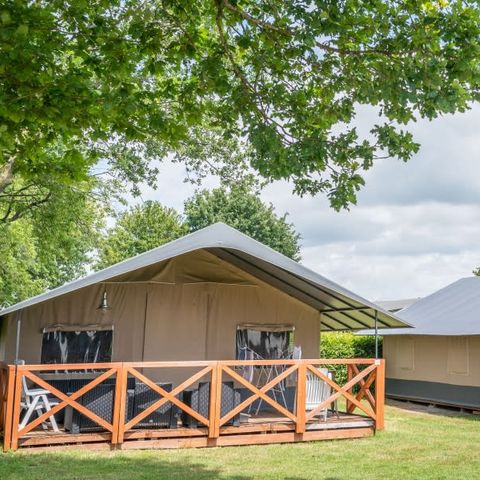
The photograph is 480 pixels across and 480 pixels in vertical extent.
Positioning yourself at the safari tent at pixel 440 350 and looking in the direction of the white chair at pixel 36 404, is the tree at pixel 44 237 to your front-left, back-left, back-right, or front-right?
front-right

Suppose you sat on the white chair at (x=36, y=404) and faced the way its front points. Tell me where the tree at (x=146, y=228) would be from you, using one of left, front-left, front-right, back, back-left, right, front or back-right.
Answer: left

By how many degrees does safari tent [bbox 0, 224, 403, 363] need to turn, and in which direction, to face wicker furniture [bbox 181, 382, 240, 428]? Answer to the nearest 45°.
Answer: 0° — it already faces it

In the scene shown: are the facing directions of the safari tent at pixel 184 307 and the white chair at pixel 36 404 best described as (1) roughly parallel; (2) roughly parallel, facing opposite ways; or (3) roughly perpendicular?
roughly perpendicular

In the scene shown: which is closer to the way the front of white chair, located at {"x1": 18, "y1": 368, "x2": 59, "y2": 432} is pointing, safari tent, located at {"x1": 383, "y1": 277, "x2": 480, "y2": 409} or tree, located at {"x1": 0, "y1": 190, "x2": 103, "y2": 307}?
the safari tent

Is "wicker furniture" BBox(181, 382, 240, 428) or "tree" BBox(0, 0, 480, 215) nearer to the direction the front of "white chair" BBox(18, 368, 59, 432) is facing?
the wicker furniture

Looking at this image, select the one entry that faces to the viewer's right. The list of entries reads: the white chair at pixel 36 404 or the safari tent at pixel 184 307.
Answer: the white chair

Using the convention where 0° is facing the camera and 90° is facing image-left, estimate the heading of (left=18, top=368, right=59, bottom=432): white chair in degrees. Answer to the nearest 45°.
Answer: approximately 270°

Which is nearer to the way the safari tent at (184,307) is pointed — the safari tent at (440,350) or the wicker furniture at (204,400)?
the wicker furniture

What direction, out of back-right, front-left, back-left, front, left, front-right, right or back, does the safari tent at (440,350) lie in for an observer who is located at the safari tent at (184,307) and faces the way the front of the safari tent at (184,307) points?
back-left

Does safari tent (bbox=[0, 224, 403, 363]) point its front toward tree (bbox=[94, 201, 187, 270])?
no

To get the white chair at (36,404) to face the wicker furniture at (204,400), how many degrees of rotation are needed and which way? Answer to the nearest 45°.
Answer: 0° — it already faces it

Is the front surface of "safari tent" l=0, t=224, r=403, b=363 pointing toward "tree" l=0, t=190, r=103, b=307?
no

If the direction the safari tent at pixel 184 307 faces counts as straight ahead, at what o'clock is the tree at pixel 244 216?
The tree is roughly at 6 o'clock from the safari tent.

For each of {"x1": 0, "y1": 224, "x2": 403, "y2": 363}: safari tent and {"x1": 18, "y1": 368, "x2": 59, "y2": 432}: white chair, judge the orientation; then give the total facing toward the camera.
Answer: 1

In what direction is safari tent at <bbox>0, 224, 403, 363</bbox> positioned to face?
toward the camera
